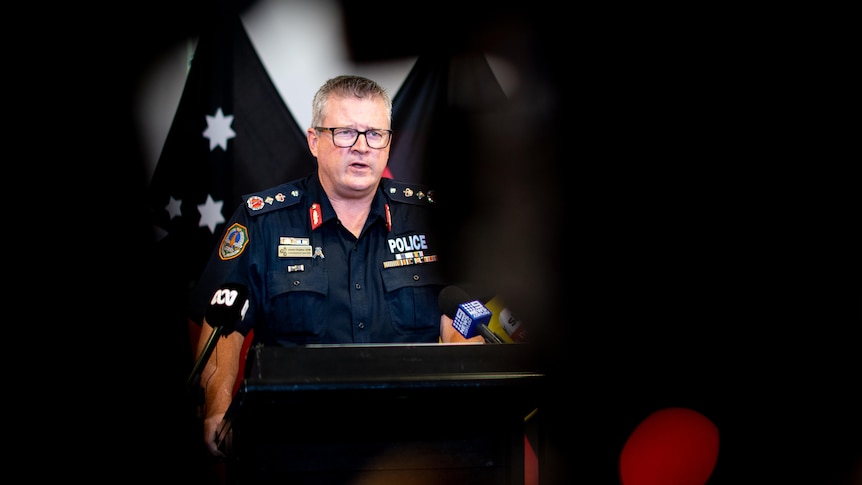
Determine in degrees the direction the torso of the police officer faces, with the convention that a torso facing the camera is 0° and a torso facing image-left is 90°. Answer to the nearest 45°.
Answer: approximately 315°

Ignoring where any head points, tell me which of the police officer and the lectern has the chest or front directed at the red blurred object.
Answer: the police officer

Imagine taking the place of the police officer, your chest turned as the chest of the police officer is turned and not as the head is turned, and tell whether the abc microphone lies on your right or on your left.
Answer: on your right

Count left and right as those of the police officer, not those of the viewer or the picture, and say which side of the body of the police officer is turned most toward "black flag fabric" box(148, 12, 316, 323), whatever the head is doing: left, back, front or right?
back

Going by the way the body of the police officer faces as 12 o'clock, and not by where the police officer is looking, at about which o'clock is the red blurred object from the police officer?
The red blurred object is roughly at 12 o'clock from the police officer.
